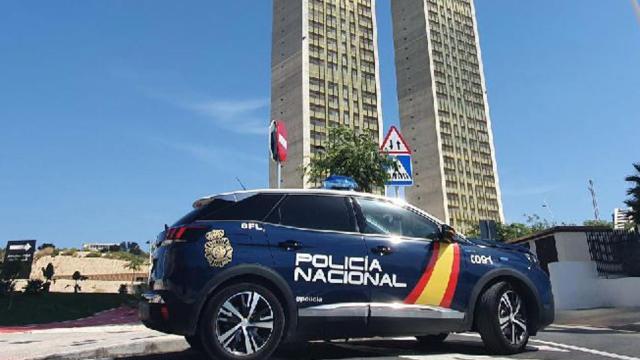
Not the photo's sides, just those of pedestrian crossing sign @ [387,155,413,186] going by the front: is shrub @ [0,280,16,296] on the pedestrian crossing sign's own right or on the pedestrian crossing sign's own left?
on the pedestrian crossing sign's own right

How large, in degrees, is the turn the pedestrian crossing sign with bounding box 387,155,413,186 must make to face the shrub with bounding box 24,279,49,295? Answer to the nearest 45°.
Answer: approximately 135° to its right

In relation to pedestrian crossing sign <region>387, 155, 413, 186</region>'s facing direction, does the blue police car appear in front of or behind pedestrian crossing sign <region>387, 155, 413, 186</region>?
in front

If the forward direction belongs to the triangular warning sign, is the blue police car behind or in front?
in front

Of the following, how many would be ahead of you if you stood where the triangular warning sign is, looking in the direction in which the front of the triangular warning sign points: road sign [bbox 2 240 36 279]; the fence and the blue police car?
1

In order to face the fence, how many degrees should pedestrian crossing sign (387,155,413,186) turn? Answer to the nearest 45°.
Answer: approximately 135° to its left

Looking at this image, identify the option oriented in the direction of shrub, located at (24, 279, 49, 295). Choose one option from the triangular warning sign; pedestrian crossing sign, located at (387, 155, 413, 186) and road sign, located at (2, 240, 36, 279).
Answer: the road sign

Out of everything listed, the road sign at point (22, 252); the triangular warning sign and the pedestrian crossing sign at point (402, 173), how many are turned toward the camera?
3

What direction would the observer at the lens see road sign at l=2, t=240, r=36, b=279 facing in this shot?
facing the viewer

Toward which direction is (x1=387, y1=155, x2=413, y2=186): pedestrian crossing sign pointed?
toward the camera

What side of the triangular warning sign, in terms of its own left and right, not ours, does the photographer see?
front

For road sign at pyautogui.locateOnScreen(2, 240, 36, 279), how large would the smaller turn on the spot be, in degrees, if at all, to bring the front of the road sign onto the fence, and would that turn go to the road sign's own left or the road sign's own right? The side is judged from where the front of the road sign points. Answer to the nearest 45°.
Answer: approximately 45° to the road sign's own left

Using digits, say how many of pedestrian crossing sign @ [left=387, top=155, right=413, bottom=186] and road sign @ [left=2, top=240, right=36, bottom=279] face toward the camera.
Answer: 2

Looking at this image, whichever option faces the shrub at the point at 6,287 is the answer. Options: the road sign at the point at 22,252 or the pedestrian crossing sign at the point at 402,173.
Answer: the road sign
